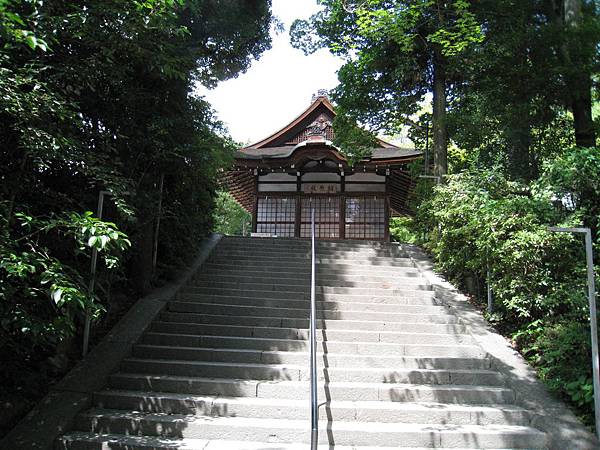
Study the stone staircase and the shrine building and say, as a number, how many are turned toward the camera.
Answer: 2

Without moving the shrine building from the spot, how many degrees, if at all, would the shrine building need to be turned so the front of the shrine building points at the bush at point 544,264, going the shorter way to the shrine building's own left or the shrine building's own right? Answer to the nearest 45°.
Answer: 0° — it already faces it

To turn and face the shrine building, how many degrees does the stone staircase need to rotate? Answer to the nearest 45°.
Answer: approximately 180°

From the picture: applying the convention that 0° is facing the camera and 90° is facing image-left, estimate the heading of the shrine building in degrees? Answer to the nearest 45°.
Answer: approximately 0°

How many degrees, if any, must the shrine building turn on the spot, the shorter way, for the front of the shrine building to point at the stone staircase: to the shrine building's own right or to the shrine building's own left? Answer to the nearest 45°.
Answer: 0° — it already faces it

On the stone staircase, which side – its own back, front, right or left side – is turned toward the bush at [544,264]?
left
